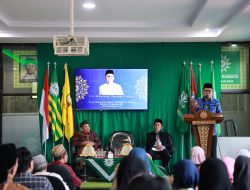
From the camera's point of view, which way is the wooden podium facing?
toward the camera

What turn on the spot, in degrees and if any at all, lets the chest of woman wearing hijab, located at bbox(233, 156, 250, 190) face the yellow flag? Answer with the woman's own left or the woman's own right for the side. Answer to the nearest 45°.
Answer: approximately 45° to the woman's own left

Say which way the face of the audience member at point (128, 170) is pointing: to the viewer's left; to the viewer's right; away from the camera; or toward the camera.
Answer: away from the camera

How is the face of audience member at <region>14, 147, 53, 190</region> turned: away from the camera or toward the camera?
away from the camera

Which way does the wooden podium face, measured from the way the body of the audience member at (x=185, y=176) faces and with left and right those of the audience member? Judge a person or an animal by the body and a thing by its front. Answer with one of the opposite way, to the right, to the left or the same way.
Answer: the opposite way

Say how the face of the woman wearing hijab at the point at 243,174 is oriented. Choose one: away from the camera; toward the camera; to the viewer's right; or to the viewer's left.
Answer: away from the camera

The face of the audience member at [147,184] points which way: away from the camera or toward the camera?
away from the camera

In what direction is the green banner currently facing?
toward the camera

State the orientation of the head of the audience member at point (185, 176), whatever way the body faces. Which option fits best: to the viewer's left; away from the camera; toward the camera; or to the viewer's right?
away from the camera

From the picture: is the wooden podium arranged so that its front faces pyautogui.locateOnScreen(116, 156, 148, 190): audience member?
yes
